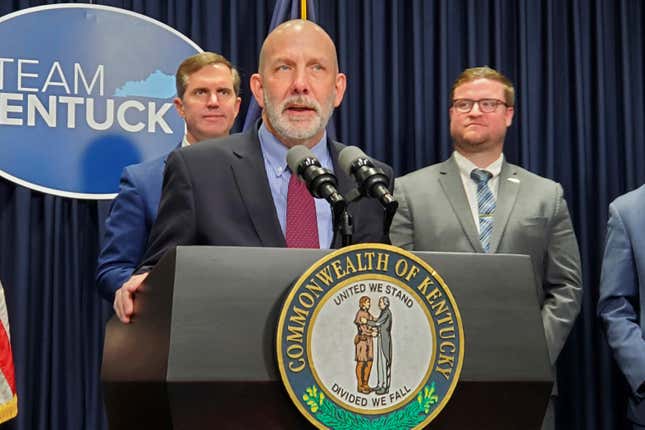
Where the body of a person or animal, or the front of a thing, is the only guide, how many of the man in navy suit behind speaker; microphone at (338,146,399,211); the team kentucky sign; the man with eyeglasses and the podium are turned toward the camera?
4

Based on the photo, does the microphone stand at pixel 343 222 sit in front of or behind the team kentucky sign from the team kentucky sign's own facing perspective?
in front

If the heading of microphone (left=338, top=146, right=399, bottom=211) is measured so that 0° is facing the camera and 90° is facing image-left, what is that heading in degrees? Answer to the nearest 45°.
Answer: approximately 135°

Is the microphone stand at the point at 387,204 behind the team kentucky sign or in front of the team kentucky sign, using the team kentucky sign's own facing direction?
in front

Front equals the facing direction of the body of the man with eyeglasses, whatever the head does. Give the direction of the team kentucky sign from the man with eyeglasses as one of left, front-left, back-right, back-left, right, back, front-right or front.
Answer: right

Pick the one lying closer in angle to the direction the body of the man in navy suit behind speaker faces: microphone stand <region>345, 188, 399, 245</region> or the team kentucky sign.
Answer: the microphone stand

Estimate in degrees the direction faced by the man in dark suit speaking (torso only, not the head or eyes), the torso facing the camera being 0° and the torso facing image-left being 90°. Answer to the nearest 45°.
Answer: approximately 315°

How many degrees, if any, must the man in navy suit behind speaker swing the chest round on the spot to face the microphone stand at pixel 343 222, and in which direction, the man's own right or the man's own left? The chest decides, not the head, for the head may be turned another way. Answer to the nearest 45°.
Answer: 0° — they already face it
